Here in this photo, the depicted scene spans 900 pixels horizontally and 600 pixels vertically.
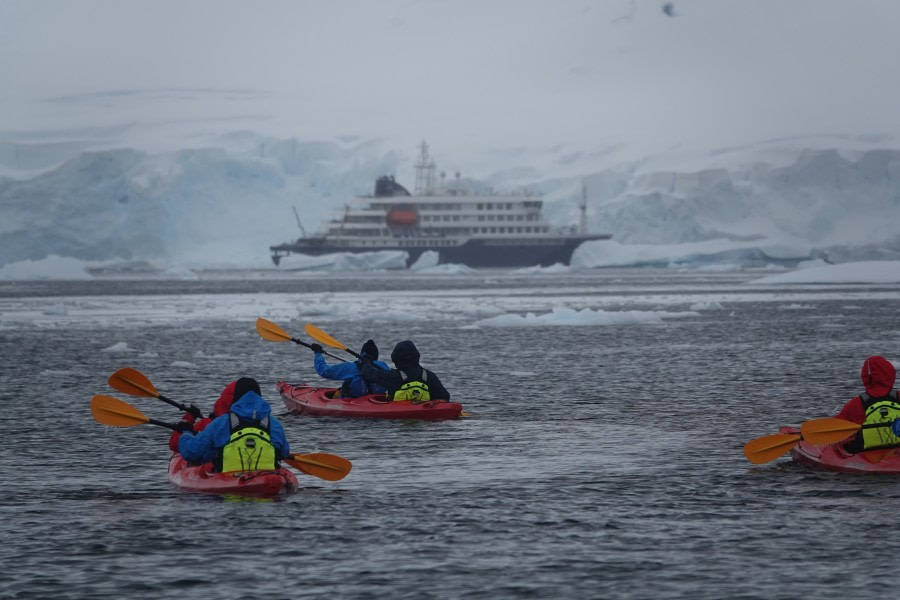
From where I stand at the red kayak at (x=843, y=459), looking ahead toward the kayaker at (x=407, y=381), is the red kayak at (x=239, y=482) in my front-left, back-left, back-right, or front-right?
front-left

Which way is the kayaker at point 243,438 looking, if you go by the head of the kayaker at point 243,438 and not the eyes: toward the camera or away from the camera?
away from the camera

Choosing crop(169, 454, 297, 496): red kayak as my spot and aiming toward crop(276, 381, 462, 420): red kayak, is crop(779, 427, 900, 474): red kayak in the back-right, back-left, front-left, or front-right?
front-right

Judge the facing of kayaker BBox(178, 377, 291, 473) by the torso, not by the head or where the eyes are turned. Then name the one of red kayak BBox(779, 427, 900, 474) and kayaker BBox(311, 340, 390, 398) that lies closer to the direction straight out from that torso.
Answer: the kayaker

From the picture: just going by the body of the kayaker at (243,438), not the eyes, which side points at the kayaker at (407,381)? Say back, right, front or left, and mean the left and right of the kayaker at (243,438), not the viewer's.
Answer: front

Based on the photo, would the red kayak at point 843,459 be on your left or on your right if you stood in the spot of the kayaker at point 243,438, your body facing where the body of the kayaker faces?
on your right

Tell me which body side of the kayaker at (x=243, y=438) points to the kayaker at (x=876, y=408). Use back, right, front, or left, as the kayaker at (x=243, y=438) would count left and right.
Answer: right

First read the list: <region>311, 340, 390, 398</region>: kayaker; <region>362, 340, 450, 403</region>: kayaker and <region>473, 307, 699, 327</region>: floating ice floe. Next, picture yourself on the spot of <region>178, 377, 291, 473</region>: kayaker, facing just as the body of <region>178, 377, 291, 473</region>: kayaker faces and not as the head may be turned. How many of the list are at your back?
0

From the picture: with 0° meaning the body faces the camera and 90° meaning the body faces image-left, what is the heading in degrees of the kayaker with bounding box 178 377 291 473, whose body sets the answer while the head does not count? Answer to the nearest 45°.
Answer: approximately 180°

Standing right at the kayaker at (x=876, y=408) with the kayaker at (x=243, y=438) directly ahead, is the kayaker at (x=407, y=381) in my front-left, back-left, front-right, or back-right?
front-right

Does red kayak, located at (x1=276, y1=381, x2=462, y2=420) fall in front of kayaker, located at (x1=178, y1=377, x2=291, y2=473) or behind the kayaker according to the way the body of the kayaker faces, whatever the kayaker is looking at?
in front
